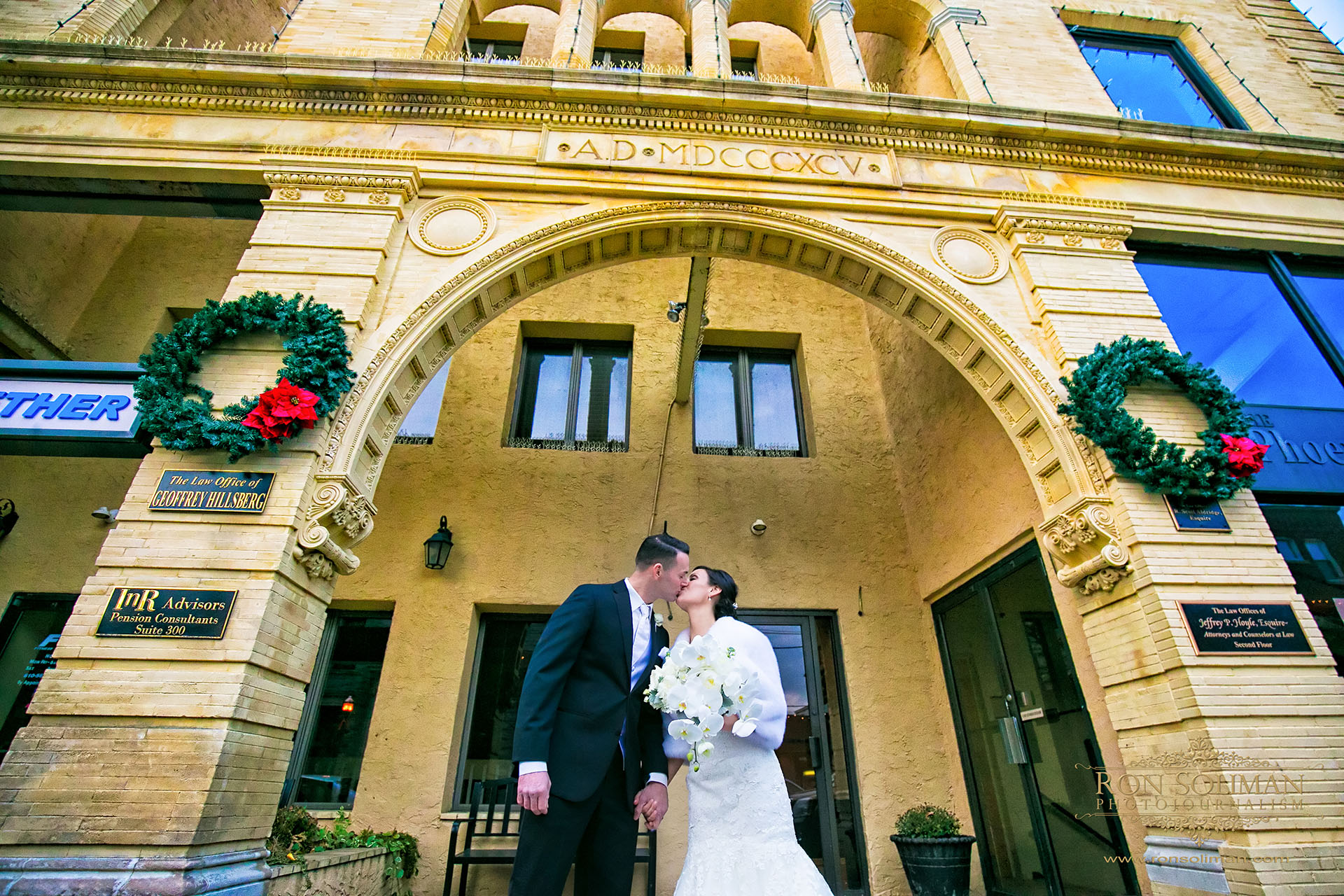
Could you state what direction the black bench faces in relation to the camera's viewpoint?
facing the viewer

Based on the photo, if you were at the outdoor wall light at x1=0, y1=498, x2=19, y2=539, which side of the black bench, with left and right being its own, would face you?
right

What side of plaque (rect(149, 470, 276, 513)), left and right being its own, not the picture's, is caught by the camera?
front

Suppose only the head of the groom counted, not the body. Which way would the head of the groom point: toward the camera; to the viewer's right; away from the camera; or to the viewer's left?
to the viewer's right

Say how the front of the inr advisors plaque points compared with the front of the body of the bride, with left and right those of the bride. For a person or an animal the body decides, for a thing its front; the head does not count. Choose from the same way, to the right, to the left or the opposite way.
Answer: to the left

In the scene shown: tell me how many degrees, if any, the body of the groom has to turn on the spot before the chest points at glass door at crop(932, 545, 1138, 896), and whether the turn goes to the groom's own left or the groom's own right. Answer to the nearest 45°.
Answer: approximately 90° to the groom's own left

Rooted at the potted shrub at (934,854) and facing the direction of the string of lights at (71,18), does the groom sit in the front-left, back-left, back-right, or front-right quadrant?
front-left

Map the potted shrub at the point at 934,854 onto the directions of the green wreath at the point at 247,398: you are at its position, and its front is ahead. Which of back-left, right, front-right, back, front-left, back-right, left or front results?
left

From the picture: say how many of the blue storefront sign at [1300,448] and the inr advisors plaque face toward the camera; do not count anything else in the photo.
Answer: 2

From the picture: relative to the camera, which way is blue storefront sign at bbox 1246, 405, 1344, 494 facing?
toward the camera

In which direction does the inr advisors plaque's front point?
toward the camera

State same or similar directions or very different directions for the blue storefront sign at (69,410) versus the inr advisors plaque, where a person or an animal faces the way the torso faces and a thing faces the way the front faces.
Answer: same or similar directions
